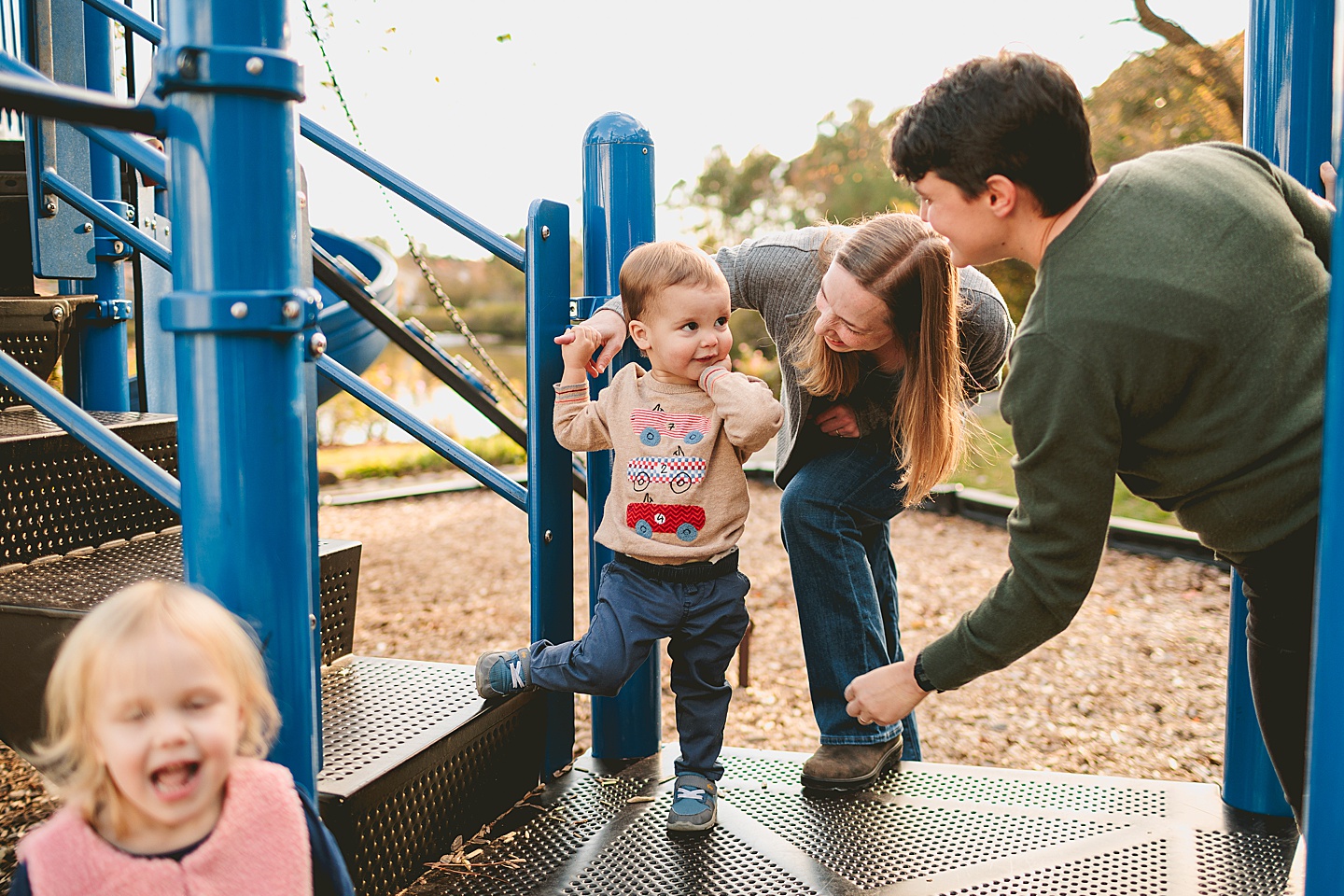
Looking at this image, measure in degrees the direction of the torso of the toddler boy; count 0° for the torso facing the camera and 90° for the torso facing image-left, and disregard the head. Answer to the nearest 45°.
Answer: approximately 0°

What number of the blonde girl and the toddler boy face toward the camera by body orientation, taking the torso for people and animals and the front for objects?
2

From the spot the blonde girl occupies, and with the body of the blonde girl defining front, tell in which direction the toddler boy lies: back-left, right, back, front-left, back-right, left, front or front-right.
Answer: back-left

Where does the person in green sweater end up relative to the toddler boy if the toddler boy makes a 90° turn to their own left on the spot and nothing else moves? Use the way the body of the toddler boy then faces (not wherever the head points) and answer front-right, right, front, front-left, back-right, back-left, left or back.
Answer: front-right

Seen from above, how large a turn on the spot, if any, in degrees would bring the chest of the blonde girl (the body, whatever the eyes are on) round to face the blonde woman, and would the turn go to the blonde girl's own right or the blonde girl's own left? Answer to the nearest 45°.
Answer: approximately 135° to the blonde girl's own left

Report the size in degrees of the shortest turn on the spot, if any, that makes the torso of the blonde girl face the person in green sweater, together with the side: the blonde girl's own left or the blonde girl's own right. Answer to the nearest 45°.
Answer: approximately 90° to the blonde girl's own left

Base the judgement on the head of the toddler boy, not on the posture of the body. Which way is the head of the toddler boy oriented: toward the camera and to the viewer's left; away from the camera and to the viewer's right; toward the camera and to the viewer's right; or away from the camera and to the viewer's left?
toward the camera and to the viewer's right

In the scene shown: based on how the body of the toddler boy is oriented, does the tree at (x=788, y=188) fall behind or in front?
behind

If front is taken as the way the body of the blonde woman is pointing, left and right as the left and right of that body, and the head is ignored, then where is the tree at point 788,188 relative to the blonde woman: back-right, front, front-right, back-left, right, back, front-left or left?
back-right

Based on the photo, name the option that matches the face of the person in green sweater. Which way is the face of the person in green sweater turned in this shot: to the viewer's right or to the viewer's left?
to the viewer's left

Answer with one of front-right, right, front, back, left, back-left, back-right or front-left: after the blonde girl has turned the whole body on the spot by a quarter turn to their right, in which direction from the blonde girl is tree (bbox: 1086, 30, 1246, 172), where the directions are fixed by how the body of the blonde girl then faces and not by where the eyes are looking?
back-right
